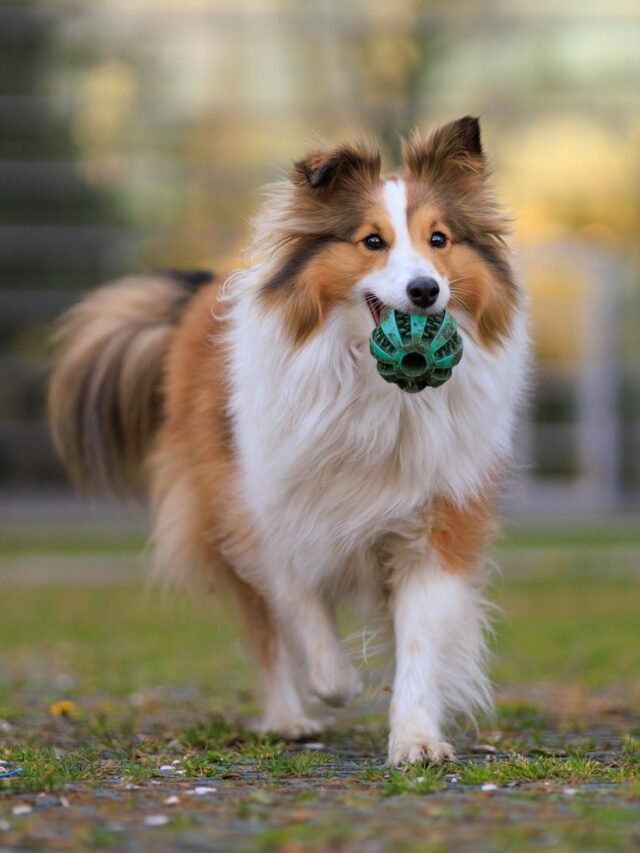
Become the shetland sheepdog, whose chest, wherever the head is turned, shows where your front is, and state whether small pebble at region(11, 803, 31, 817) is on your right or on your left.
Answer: on your right

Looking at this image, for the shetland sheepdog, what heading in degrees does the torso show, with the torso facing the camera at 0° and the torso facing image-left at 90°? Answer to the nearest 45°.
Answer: approximately 315°
